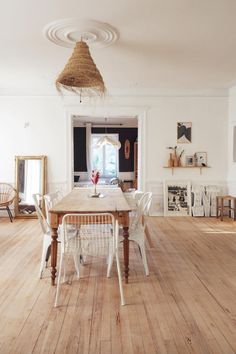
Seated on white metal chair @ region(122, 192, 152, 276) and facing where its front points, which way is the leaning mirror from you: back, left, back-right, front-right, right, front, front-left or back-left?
front-right

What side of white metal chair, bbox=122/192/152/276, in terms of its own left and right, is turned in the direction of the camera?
left

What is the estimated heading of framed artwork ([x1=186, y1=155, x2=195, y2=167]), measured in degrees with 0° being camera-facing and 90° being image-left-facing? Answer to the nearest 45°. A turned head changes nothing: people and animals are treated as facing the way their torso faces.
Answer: approximately 0°

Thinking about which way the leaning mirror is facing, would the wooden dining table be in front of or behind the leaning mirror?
in front

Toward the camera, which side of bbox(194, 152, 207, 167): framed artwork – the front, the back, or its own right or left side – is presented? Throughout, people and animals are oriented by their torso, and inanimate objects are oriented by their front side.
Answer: front

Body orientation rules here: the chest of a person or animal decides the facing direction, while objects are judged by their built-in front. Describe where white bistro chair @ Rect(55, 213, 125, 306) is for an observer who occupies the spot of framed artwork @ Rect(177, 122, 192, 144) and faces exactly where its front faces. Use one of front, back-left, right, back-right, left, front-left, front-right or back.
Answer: front

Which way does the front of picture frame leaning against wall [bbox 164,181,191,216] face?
toward the camera

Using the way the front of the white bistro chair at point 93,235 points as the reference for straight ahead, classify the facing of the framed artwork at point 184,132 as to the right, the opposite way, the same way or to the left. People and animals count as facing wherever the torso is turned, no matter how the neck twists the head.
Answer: the opposite way

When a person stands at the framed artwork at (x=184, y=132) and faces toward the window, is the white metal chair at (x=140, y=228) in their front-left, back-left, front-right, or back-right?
back-left

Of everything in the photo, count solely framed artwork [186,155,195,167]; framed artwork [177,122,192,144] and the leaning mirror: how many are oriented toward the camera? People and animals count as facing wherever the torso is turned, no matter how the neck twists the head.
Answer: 3
